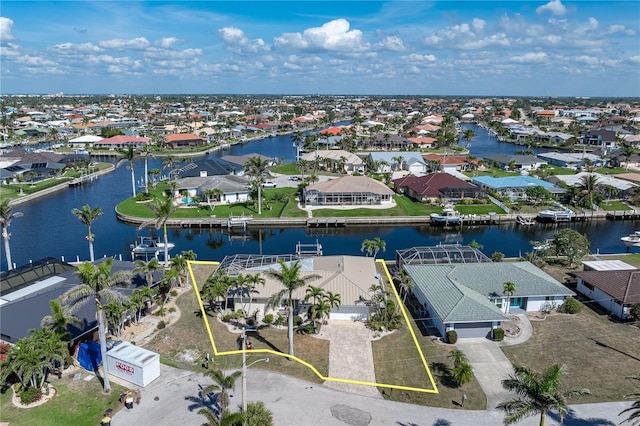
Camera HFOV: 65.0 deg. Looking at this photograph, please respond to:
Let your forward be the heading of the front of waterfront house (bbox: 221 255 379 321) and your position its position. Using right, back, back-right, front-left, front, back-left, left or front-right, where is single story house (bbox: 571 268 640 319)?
left

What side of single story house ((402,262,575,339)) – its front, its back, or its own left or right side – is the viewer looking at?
front

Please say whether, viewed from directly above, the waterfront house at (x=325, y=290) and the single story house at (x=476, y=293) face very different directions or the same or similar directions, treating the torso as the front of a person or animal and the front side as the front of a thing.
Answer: same or similar directions

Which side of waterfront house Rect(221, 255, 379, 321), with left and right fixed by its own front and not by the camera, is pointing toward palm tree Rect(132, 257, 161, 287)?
right

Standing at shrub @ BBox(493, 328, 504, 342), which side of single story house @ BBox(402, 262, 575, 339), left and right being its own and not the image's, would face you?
front

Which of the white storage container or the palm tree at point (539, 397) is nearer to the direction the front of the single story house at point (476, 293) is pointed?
the palm tree

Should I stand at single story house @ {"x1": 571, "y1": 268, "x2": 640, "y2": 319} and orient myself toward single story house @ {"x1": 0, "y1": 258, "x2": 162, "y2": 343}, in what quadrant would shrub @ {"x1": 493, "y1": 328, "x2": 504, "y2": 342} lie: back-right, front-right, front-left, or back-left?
front-left

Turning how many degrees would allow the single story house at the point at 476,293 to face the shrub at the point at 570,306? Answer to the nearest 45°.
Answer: approximately 90° to its left

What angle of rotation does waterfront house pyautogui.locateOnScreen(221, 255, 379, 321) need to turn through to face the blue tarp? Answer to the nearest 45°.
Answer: approximately 45° to its right

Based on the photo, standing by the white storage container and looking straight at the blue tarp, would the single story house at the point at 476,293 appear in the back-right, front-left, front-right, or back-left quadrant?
back-right

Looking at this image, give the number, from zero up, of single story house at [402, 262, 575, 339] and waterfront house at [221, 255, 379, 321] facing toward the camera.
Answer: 2

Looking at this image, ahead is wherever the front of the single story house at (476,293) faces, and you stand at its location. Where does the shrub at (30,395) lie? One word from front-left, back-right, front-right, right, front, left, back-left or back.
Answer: front-right

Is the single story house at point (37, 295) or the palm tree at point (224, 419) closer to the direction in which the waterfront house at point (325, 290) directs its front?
the palm tree
